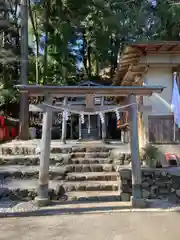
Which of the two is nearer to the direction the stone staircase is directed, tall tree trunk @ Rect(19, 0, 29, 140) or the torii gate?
the torii gate

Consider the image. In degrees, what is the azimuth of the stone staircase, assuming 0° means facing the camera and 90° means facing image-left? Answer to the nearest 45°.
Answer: approximately 0°

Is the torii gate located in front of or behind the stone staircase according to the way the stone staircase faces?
in front

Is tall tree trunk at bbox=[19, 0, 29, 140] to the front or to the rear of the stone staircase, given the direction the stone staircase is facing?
to the rear
